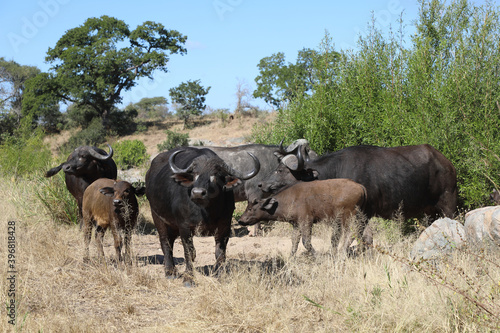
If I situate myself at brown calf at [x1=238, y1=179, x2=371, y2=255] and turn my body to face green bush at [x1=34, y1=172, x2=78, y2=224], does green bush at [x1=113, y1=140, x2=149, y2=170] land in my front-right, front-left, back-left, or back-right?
front-right

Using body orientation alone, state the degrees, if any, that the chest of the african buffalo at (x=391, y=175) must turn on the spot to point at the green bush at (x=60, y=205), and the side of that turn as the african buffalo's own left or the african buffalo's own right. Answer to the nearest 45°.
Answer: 0° — it already faces it

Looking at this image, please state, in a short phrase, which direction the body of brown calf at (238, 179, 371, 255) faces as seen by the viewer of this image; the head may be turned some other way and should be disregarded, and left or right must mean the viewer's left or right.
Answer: facing to the left of the viewer

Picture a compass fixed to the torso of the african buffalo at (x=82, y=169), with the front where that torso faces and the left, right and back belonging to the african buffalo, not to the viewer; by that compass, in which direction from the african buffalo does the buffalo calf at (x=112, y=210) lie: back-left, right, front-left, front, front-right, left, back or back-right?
front-left

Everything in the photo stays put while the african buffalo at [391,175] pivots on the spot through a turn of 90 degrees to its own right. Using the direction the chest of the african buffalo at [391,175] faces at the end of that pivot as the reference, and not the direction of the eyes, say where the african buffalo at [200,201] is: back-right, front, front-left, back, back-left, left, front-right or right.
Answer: back-left

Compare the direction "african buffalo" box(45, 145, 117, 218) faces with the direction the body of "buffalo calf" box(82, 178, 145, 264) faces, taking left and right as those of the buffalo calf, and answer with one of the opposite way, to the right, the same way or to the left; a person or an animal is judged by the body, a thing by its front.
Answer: to the right

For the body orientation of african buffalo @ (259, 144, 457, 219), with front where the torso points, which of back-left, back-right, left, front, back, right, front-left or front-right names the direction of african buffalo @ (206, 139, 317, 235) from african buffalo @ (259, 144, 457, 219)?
front-right

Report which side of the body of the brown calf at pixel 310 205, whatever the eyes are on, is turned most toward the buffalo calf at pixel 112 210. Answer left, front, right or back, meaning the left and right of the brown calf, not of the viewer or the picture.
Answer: front

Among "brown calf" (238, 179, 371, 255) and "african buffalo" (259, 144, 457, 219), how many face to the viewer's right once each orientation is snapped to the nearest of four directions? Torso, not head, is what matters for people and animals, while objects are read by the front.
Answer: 0

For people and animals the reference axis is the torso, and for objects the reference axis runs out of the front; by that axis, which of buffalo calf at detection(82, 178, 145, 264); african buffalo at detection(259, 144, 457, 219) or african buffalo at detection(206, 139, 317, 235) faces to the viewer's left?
african buffalo at detection(259, 144, 457, 219)

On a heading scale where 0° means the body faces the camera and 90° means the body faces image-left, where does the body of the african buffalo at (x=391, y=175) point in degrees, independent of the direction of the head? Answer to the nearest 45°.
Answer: approximately 90°
